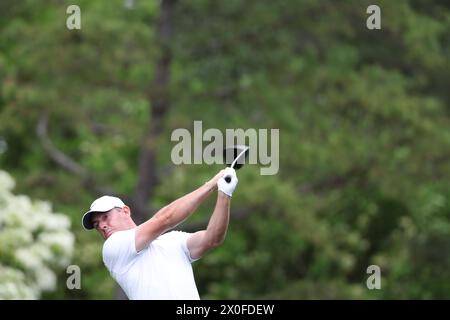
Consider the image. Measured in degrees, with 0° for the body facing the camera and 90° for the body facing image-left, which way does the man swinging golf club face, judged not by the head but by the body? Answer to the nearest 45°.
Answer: approximately 0°
